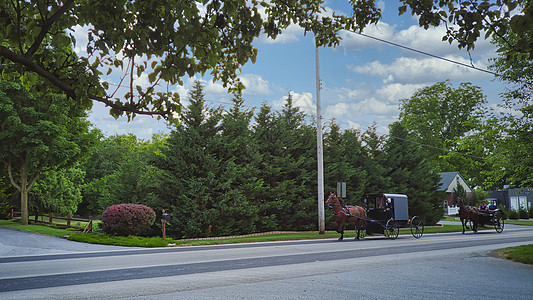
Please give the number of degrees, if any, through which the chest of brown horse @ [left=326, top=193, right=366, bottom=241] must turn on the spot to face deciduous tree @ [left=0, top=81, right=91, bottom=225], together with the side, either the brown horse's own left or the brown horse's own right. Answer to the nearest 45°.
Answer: approximately 45° to the brown horse's own right

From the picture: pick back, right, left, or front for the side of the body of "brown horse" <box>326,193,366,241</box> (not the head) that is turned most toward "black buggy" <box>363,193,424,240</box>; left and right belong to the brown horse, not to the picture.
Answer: back

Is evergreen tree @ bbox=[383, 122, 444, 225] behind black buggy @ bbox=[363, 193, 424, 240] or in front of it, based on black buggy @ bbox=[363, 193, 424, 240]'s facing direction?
behind

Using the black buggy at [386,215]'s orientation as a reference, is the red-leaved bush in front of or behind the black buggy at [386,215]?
in front

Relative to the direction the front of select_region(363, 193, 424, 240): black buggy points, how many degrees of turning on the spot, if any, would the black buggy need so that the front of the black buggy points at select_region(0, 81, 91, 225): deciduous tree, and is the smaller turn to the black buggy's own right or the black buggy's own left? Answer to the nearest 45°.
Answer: approximately 45° to the black buggy's own right

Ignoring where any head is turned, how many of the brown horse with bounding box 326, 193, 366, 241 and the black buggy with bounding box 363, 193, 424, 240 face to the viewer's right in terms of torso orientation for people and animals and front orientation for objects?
0

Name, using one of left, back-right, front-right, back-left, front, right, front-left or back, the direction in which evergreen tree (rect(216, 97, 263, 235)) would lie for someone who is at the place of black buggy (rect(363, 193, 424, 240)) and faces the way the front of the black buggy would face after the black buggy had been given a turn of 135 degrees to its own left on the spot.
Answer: back

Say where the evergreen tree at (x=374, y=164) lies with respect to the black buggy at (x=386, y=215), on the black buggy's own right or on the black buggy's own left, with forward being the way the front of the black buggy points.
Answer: on the black buggy's own right

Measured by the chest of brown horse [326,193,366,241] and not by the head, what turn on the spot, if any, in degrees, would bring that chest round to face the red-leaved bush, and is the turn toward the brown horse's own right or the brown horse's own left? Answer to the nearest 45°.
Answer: approximately 45° to the brown horse's own right

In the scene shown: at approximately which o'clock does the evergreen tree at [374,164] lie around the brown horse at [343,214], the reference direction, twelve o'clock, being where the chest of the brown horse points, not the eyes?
The evergreen tree is roughly at 5 o'clock from the brown horse.

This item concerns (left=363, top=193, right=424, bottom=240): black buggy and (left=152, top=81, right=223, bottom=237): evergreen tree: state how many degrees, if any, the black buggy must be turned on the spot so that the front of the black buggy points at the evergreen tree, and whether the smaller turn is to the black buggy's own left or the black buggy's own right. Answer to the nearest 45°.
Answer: approximately 45° to the black buggy's own right
